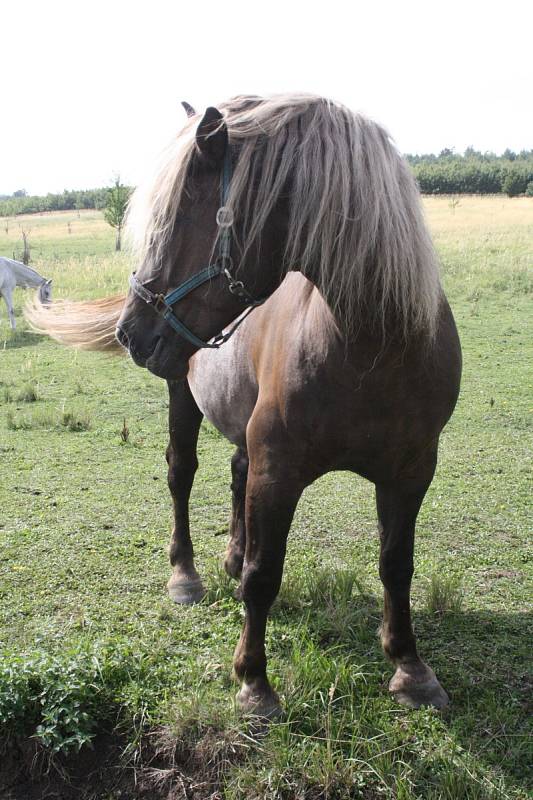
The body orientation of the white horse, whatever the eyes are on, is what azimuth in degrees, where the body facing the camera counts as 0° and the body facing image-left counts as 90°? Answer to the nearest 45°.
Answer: approximately 270°

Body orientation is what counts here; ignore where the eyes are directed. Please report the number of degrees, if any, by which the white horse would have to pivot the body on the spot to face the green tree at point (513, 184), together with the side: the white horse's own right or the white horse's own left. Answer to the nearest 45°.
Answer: approximately 45° to the white horse's own left

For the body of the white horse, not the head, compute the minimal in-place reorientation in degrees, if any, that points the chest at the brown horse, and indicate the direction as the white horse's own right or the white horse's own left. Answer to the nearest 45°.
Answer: approximately 90° to the white horse's own right

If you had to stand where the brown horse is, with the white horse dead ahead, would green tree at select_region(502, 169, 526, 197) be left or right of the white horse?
right

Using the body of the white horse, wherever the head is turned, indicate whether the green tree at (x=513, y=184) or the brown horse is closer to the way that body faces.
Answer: the green tree
